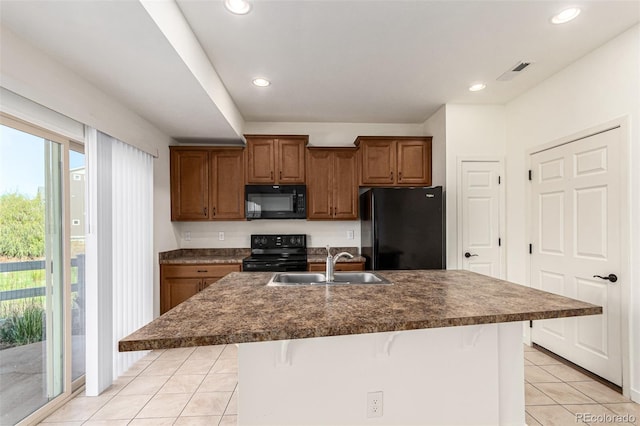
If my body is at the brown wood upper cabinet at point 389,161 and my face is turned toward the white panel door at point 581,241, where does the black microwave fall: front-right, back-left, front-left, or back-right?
back-right

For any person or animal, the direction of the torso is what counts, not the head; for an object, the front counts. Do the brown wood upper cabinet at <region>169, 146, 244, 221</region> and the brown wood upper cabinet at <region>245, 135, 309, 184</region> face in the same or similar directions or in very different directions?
same or similar directions

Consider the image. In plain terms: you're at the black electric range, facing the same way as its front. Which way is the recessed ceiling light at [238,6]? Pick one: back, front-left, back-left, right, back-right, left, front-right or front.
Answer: front

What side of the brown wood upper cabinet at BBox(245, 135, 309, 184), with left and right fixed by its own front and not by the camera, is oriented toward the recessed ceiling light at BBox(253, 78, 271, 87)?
front

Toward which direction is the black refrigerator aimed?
toward the camera

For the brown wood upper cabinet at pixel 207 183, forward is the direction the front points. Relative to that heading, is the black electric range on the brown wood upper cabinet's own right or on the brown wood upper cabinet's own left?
on the brown wood upper cabinet's own left

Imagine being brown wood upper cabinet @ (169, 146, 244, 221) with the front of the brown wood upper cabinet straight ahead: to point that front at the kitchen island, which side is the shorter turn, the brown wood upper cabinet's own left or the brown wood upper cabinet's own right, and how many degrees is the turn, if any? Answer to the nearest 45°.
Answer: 0° — it already faces it

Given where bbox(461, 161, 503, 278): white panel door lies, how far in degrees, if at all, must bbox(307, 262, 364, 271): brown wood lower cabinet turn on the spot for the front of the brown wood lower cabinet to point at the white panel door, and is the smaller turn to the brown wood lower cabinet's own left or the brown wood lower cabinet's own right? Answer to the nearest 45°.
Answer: approximately 90° to the brown wood lower cabinet's own left

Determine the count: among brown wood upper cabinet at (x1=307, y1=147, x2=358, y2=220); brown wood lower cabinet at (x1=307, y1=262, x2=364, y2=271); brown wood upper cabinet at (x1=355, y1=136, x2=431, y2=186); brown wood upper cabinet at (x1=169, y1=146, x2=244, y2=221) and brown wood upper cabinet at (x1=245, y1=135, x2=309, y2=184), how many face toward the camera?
5

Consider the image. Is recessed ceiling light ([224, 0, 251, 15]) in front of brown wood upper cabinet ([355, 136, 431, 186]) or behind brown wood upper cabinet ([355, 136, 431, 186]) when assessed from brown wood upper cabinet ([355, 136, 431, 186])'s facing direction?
in front

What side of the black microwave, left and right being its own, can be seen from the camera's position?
front

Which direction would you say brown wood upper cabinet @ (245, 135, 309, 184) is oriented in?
toward the camera

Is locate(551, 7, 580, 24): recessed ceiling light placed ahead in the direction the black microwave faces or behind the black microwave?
ahead

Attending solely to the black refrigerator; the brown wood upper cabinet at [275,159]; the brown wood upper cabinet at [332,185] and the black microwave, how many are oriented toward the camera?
4

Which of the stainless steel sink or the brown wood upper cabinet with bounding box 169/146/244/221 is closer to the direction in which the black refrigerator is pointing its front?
the stainless steel sink

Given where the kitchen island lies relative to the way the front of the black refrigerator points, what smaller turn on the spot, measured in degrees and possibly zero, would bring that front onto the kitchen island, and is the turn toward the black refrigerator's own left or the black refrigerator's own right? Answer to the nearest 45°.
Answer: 0° — it already faces it

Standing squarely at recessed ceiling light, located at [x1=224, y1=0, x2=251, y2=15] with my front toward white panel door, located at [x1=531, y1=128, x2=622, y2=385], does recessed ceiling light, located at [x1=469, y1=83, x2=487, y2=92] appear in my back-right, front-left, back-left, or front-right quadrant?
front-left

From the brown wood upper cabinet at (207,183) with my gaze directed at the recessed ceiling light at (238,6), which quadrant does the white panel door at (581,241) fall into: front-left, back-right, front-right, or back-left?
front-left
